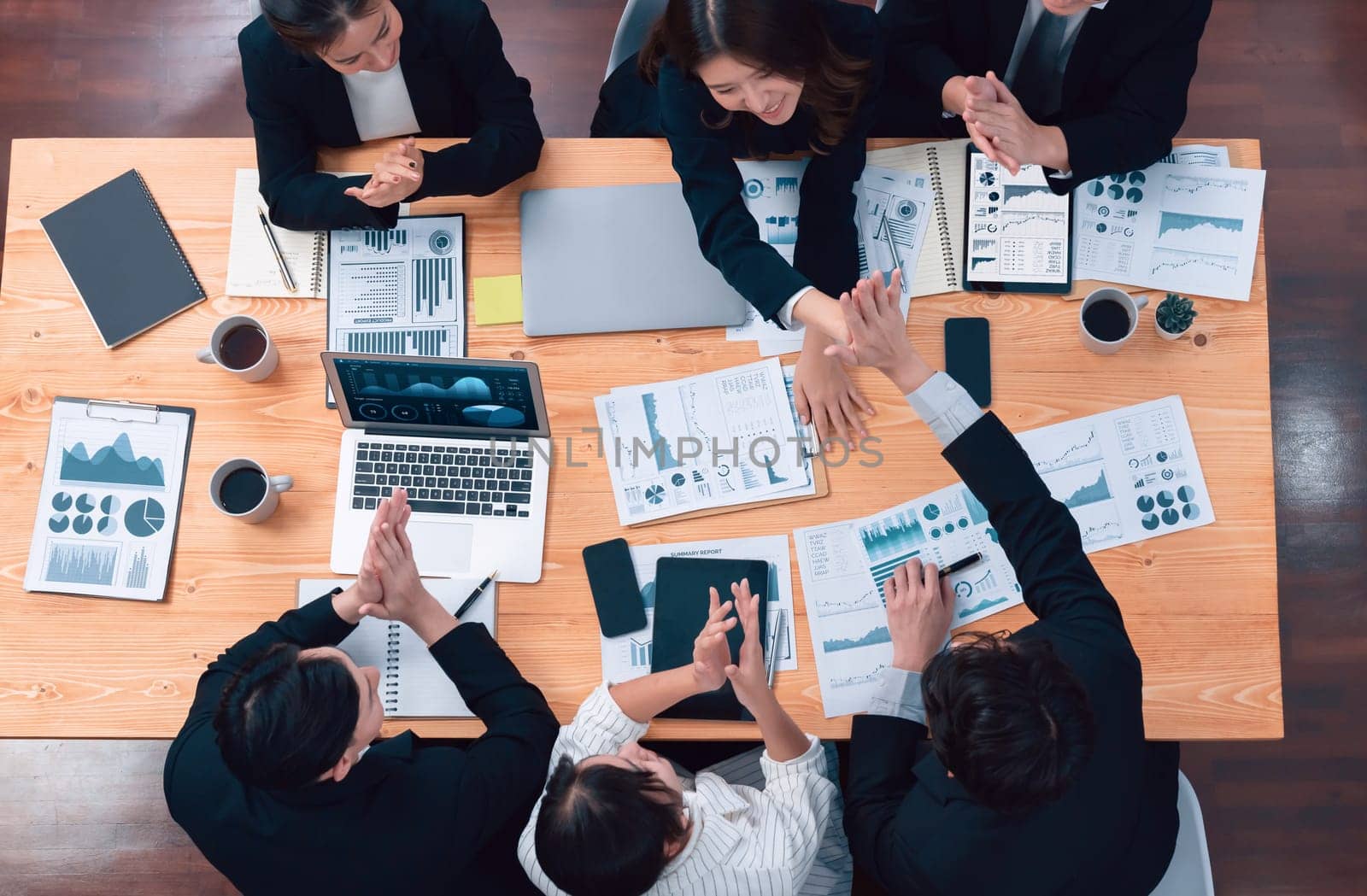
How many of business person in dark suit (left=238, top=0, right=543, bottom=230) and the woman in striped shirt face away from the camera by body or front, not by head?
1

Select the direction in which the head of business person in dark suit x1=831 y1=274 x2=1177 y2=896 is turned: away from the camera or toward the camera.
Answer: away from the camera

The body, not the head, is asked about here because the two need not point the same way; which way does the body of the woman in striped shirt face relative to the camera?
away from the camera

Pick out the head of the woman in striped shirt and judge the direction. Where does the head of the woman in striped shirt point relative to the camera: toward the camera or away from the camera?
away from the camera

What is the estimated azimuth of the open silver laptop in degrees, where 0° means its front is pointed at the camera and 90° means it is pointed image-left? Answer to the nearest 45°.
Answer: approximately 0°
